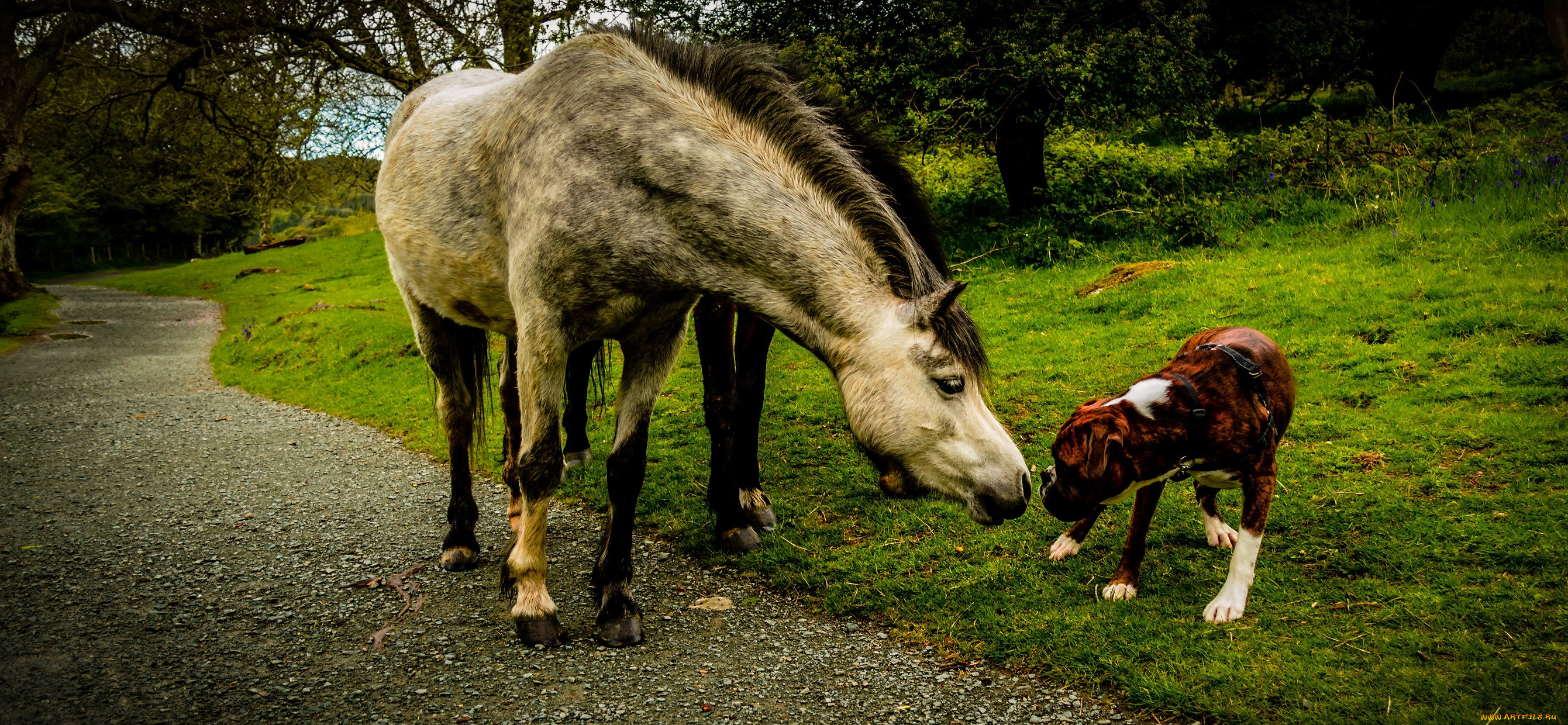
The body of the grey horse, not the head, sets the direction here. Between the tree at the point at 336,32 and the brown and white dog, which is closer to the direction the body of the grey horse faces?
the brown and white dog

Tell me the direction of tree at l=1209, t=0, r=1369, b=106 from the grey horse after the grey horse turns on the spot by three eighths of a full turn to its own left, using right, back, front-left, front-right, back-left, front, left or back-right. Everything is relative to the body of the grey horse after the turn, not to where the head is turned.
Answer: front-right

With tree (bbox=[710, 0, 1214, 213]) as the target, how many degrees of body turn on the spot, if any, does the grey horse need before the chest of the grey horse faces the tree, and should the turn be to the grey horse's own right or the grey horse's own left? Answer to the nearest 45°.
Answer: approximately 90° to the grey horse's own left

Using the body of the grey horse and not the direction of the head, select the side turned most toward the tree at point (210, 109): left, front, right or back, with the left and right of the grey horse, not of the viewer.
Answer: back

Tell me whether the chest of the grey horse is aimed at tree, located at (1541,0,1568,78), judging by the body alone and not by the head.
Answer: no

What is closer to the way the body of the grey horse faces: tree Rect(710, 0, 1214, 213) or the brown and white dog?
the brown and white dog

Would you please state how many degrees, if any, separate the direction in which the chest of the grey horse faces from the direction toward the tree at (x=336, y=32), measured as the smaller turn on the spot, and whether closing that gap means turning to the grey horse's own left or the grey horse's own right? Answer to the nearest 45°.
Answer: approximately 180°

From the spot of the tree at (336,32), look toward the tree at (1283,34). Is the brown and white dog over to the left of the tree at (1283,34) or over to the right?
right

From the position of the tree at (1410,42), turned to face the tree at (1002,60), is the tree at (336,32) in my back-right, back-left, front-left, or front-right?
front-right

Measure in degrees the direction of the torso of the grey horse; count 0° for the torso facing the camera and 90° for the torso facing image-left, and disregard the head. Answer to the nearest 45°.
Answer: approximately 315°

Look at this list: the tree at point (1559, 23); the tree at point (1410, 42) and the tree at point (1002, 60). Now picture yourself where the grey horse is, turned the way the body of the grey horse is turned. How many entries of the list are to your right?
0

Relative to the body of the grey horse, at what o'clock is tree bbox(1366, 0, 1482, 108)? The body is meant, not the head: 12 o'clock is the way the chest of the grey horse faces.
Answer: The tree is roughly at 9 o'clock from the grey horse.
